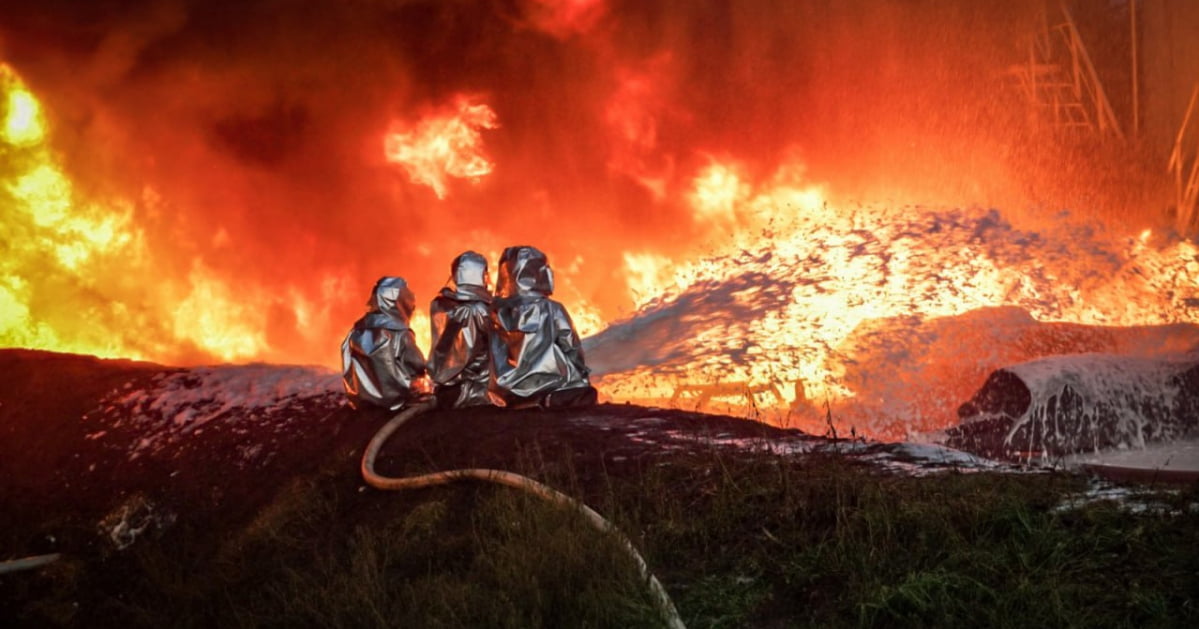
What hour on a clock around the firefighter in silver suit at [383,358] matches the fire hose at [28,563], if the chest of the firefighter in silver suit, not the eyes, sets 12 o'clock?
The fire hose is roughly at 7 o'clock from the firefighter in silver suit.

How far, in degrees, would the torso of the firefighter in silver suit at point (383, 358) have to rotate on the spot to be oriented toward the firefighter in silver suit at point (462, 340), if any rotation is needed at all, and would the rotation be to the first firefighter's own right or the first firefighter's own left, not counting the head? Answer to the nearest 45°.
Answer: approximately 45° to the first firefighter's own right

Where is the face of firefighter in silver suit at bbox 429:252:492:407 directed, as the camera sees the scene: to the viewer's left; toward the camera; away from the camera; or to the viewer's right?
away from the camera

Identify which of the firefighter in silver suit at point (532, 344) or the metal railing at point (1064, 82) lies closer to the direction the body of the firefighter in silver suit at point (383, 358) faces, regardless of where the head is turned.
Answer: the metal railing

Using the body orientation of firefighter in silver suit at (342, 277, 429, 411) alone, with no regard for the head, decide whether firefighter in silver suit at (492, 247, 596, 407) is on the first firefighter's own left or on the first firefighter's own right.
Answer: on the first firefighter's own right

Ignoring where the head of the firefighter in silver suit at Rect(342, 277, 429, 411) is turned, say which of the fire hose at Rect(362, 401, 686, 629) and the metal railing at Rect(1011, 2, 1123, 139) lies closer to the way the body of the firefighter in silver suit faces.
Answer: the metal railing

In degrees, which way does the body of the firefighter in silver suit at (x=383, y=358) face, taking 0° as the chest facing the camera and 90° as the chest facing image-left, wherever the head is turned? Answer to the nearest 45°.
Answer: approximately 225°

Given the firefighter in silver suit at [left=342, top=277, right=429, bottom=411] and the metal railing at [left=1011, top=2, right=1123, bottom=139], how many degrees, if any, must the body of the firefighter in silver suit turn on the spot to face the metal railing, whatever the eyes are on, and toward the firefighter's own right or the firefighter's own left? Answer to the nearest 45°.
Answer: approximately 45° to the firefighter's own right

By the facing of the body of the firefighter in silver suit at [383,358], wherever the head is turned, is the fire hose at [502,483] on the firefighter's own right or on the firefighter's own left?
on the firefighter's own right
